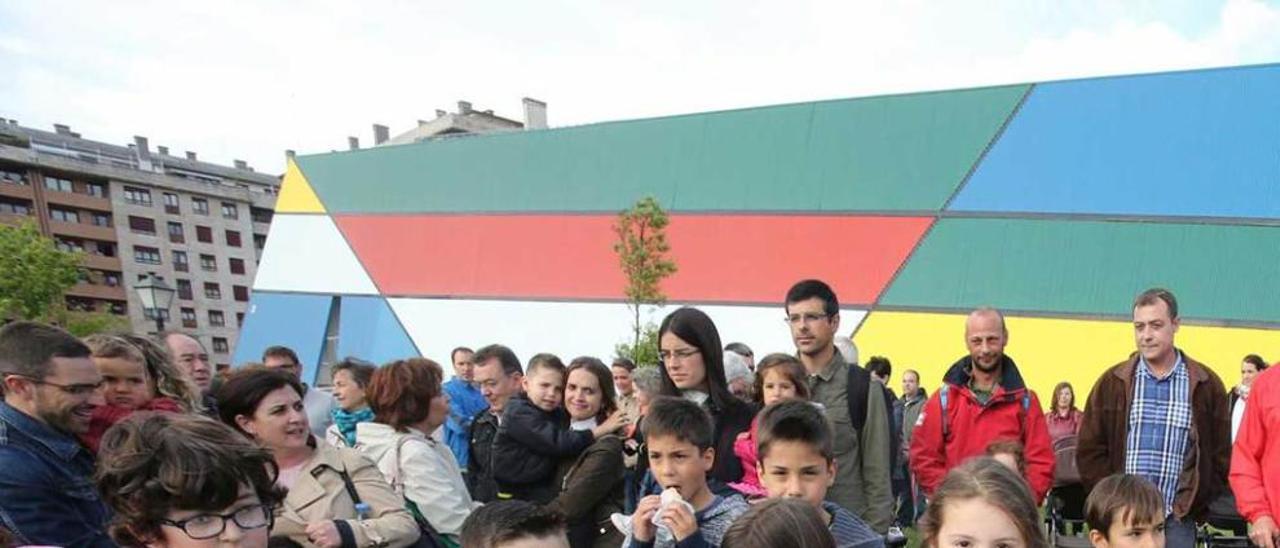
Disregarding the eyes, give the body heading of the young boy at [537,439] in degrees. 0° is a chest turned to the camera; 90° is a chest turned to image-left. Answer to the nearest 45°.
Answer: approximately 270°

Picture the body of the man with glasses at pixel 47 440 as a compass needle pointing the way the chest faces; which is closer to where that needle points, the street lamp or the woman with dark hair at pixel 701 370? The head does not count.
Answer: the woman with dark hair

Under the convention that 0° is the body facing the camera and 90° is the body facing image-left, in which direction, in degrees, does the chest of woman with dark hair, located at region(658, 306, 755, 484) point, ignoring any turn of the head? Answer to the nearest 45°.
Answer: approximately 45°

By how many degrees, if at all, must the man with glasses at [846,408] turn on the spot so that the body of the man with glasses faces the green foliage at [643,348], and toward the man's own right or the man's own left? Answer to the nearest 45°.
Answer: approximately 135° to the man's own right
